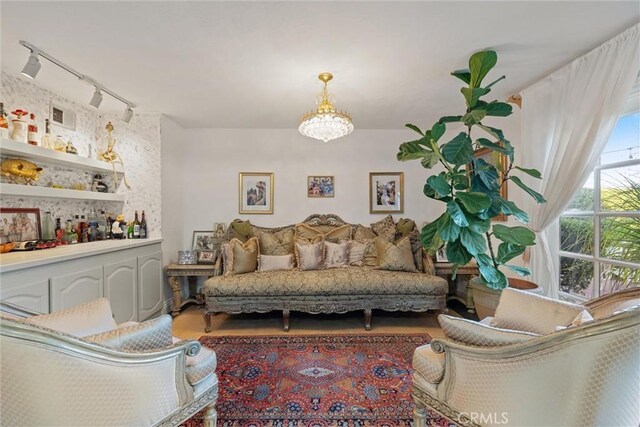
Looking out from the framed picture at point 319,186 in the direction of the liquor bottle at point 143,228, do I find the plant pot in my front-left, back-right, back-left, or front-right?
back-left

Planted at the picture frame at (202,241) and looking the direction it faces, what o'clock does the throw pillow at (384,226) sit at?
The throw pillow is roughly at 10 o'clock from the picture frame.

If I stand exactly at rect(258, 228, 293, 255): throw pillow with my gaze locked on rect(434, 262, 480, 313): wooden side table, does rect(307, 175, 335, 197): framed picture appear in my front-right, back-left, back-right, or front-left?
front-left

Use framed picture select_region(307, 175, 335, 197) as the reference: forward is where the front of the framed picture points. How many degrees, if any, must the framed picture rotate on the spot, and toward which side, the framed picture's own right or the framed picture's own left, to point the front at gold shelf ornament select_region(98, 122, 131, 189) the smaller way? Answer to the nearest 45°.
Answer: approximately 90° to the framed picture's own right

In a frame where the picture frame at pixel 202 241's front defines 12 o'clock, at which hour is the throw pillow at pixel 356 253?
The throw pillow is roughly at 10 o'clock from the picture frame.

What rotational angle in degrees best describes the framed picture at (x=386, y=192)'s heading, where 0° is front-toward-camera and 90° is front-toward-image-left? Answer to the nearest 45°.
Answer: approximately 0°

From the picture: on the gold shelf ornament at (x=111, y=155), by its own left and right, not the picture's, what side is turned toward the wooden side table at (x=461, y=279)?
front

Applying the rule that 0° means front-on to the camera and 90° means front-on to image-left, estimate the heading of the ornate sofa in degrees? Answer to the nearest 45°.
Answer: approximately 0°

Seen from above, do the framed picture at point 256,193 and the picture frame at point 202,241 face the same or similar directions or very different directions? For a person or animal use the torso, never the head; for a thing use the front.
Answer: same or similar directions

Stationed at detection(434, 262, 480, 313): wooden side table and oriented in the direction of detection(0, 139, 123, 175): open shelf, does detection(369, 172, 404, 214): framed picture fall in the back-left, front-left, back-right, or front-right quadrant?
front-right

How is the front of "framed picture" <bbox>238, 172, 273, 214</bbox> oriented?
toward the camera

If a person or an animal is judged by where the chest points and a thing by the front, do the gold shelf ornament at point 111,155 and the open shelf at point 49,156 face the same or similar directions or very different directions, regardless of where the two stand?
same or similar directions

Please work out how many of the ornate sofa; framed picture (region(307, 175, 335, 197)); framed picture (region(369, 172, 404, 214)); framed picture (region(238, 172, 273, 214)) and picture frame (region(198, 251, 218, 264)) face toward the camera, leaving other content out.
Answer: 5

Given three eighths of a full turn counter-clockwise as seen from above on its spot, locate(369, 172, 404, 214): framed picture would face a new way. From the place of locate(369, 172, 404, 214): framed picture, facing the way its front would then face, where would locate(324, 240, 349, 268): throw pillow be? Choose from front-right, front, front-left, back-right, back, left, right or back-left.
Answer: back

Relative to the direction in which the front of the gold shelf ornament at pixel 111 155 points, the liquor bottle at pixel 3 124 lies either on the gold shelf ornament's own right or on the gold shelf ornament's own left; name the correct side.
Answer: on the gold shelf ornament's own right

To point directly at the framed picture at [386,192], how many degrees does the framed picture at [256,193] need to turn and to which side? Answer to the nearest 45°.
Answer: approximately 90° to its left

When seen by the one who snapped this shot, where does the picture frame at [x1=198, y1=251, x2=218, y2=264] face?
facing the viewer

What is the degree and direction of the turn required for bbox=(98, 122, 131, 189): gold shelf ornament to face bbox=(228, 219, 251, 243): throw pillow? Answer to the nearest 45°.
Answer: approximately 45° to its left

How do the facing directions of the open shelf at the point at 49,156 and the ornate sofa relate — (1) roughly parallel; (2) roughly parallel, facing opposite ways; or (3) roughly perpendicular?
roughly perpendicular

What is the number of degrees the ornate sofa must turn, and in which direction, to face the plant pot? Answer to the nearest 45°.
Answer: approximately 90° to its left
